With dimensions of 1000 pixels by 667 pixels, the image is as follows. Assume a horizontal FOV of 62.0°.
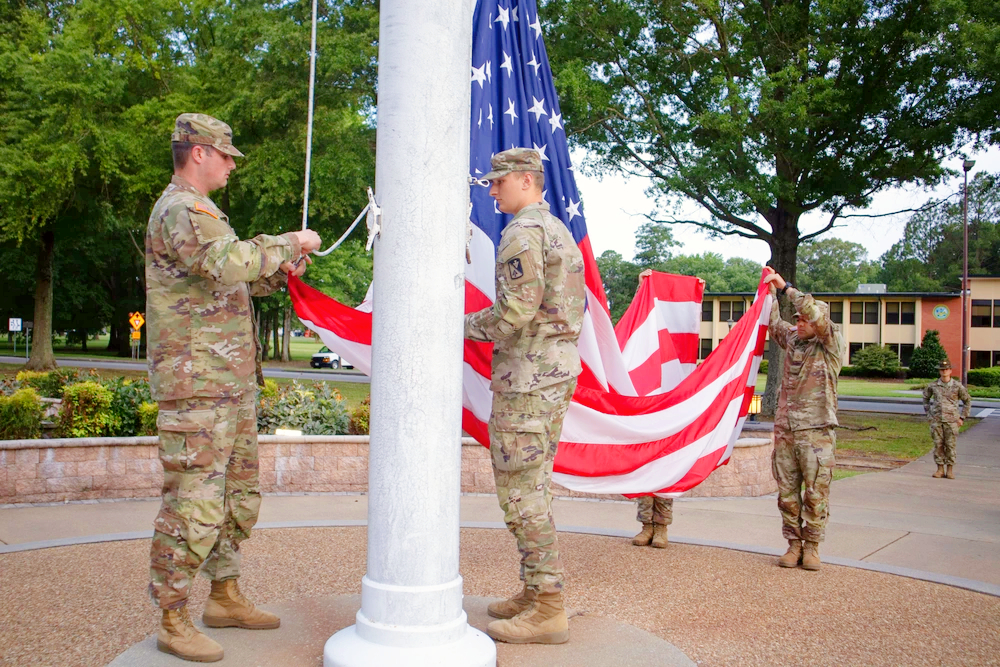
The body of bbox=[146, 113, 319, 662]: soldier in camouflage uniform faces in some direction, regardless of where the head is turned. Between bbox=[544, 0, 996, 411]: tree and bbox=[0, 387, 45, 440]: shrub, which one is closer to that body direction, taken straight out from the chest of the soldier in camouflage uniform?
the tree

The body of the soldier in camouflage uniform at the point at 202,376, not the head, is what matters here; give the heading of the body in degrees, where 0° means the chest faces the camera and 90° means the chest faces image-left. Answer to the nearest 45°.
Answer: approximately 270°

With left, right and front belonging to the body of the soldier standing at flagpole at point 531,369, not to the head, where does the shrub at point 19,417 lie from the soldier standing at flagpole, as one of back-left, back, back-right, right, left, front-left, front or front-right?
front-right

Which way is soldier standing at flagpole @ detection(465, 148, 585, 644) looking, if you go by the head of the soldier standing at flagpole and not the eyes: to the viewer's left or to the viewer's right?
to the viewer's left

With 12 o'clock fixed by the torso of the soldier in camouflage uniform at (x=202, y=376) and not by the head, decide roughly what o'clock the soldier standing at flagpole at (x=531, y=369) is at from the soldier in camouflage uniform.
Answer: The soldier standing at flagpole is roughly at 12 o'clock from the soldier in camouflage uniform.

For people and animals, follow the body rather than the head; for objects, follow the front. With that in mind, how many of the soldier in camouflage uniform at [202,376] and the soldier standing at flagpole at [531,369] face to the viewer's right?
1

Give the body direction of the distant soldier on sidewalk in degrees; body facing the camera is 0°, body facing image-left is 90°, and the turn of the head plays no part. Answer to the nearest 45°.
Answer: approximately 0°

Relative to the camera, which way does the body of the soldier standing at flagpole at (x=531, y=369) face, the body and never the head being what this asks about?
to the viewer's left

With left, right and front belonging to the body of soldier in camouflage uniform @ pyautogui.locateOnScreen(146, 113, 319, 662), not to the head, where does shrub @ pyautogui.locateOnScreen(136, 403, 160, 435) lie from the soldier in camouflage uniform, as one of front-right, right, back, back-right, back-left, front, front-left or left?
left

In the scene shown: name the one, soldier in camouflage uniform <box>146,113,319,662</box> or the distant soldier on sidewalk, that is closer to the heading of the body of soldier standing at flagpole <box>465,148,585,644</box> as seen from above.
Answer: the soldier in camouflage uniform

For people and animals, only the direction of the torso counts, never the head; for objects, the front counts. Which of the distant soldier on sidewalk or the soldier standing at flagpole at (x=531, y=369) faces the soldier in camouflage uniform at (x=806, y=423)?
the distant soldier on sidewalk

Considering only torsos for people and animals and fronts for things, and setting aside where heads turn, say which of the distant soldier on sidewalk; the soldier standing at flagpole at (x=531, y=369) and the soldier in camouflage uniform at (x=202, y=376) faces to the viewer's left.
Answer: the soldier standing at flagpole

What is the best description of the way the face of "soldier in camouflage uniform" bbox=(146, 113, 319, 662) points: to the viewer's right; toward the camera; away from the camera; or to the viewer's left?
to the viewer's right
